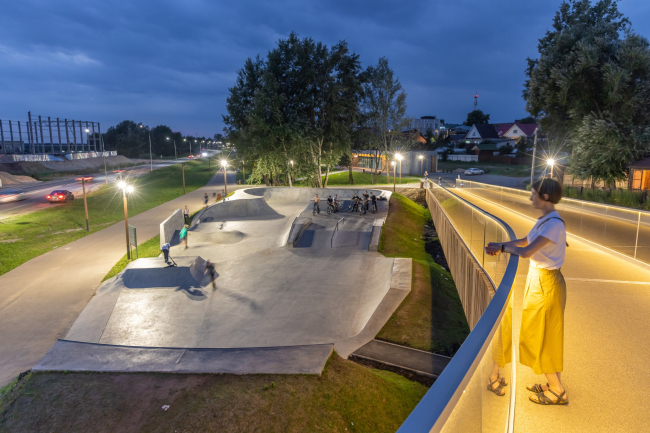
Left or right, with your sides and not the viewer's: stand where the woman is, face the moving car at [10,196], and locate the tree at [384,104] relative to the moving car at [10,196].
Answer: right

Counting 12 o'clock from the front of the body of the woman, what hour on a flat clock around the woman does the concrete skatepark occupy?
The concrete skatepark is roughly at 1 o'clock from the woman.

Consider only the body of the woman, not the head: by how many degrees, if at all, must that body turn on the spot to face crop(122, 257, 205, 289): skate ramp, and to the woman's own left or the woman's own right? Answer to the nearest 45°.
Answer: approximately 45° to the woman's own right

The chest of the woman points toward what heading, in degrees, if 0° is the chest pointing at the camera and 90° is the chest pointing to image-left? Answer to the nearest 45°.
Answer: approximately 90°

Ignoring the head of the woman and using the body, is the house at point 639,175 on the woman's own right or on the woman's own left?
on the woman's own right

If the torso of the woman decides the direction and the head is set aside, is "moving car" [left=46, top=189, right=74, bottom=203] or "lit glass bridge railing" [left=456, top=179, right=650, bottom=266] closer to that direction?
the moving car

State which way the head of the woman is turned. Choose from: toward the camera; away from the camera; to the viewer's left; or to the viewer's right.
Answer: to the viewer's left
